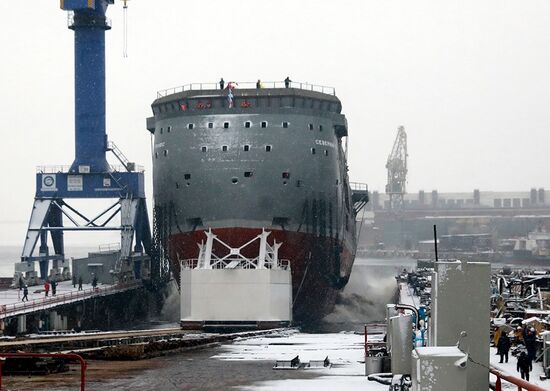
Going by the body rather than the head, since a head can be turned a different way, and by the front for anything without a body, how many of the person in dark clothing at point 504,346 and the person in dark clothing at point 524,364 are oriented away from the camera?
2

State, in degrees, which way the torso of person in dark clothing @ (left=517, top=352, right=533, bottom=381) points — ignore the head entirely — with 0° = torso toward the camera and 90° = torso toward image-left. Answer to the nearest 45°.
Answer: approximately 180°

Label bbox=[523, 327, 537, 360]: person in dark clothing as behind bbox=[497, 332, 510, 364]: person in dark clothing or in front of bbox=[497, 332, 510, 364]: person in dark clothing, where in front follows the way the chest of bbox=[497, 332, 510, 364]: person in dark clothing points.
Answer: behind

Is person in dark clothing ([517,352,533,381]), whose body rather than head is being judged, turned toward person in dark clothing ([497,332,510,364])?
yes

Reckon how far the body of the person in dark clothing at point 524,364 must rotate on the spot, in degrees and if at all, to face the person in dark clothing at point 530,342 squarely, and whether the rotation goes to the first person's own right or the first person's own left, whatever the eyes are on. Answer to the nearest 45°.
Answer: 0° — they already face them

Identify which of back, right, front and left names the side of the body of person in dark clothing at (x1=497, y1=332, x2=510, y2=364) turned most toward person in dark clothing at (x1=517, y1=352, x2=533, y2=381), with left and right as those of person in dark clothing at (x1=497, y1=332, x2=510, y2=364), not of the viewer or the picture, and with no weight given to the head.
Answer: back

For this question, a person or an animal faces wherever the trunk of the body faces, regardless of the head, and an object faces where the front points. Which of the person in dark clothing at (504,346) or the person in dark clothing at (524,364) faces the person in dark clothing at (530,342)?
the person in dark clothing at (524,364)

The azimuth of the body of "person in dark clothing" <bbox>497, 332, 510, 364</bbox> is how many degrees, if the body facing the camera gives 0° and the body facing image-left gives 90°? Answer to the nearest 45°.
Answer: approximately 180°
